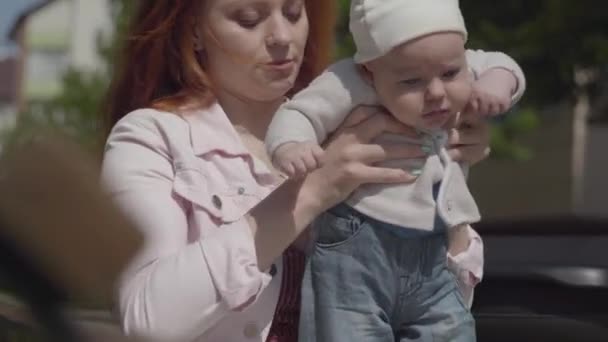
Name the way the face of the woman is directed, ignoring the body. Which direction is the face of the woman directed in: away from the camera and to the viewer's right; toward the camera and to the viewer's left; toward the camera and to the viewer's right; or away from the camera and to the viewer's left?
toward the camera and to the viewer's right

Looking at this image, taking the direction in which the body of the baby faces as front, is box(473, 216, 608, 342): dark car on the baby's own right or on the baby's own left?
on the baby's own left

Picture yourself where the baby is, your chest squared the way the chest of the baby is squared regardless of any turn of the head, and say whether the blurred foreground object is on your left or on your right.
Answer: on your right

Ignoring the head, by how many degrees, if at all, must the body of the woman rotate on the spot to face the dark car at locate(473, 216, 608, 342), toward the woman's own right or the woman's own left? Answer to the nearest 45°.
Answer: approximately 90° to the woman's own left

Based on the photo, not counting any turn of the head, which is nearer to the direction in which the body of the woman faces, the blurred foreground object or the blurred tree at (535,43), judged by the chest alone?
the blurred foreground object

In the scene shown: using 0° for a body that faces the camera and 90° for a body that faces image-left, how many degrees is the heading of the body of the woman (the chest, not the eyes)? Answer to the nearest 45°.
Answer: approximately 315°

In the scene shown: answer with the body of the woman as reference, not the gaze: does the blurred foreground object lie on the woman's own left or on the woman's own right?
on the woman's own right

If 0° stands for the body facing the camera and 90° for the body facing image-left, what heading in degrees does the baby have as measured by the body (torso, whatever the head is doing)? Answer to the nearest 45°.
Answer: approximately 315°
